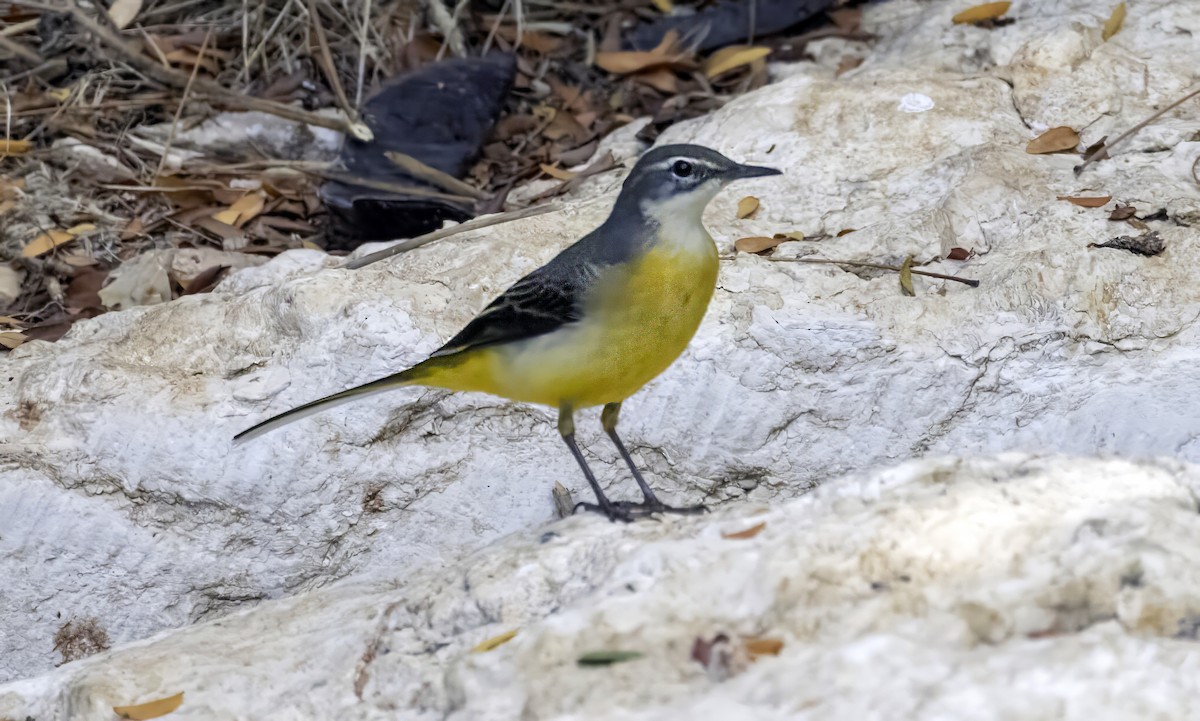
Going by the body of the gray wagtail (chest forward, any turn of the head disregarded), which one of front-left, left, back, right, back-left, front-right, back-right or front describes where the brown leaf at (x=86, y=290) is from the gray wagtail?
back-left

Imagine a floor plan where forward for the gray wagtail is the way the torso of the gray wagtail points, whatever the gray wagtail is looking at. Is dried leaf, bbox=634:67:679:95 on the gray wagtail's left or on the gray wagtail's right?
on the gray wagtail's left

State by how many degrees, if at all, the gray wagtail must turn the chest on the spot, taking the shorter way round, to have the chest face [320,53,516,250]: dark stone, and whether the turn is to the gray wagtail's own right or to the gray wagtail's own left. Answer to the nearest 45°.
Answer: approximately 90° to the gray wagtail's own left

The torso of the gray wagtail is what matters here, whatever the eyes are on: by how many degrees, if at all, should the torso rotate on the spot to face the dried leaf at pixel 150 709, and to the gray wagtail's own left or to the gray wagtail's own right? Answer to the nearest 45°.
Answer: approximately 135° to the gray wagtail's own right

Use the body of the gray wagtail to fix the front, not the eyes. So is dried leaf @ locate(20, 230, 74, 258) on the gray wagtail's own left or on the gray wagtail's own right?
on the gray wagtail's own left

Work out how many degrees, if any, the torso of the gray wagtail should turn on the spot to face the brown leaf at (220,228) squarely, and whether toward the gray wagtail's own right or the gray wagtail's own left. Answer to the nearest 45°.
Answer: approximately 135° to the gray wagtail's own left

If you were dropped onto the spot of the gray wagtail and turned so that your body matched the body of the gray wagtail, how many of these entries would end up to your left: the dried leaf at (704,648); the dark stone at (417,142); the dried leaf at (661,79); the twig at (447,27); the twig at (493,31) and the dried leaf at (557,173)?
5

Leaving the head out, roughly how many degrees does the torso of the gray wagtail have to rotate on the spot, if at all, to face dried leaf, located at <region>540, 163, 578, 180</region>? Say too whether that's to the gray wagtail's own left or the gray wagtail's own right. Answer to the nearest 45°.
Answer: approximately 90° to the gray wagtail's own left

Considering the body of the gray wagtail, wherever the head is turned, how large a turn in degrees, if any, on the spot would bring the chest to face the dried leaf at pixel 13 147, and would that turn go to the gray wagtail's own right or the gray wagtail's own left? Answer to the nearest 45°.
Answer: approximately 135° to the gray wagtail's own left

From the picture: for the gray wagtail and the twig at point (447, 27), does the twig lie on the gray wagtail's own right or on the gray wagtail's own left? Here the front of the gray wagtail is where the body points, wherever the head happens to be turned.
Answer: on the gray wagtail's own left

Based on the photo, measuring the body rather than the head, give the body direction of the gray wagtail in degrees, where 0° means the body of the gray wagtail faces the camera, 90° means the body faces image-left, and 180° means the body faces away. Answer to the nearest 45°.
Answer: approximately 270°

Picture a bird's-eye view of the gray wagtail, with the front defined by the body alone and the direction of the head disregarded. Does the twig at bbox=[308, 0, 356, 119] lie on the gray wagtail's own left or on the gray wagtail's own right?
on the gray wagtail's own left

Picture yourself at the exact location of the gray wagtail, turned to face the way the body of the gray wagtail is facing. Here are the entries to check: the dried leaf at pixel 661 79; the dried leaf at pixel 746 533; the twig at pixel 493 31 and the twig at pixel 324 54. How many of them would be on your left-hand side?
3
